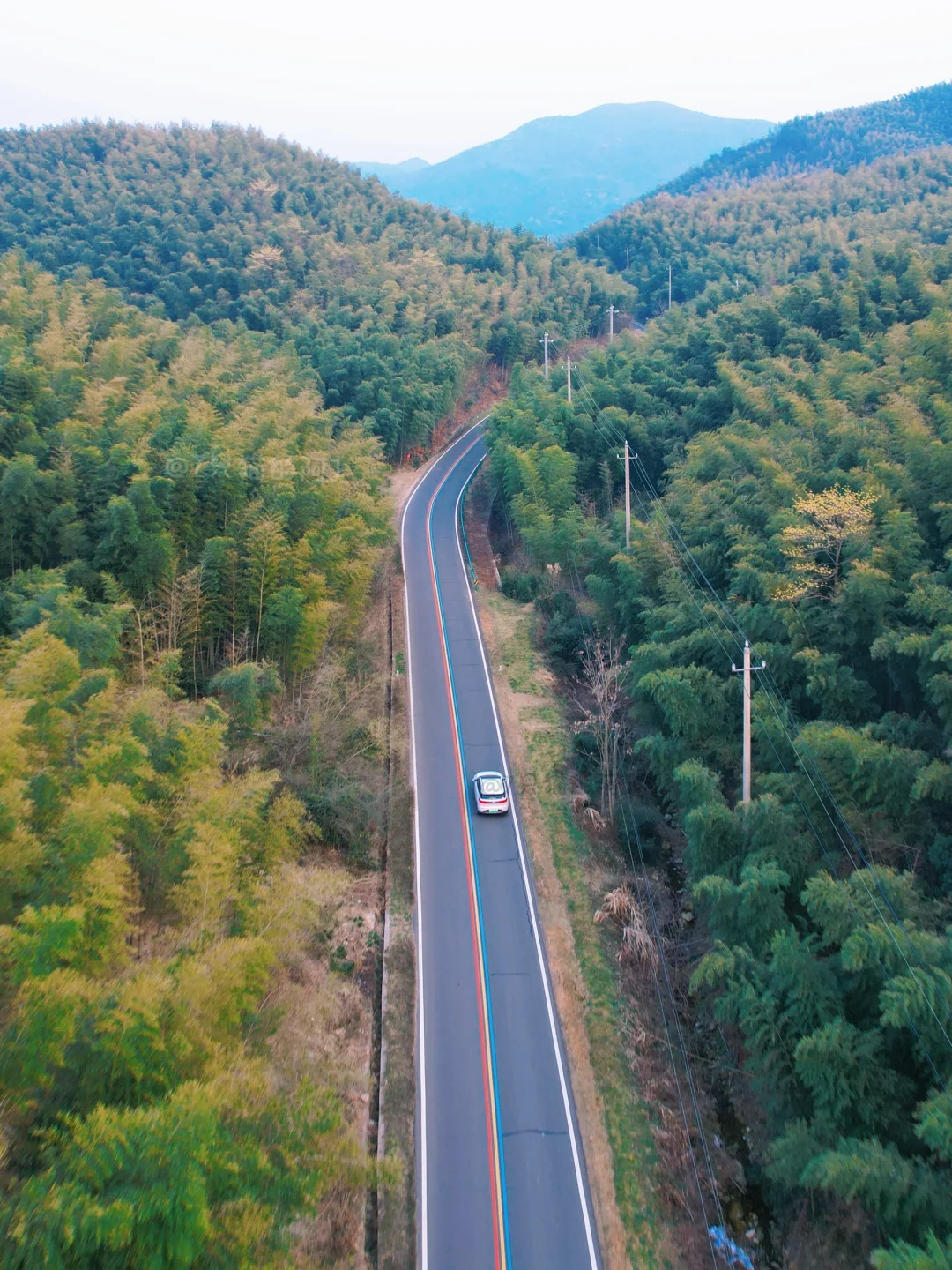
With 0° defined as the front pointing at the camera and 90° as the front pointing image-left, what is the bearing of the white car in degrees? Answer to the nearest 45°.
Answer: approximately 180°

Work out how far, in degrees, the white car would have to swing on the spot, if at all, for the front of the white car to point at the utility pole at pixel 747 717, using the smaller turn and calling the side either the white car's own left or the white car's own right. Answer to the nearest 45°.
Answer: approximately 135° to the white car's own right

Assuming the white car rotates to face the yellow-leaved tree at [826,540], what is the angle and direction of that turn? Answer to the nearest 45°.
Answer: approximately 90° to its right

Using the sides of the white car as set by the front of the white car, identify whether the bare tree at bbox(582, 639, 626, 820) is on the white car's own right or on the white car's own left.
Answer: on the white car's own right
